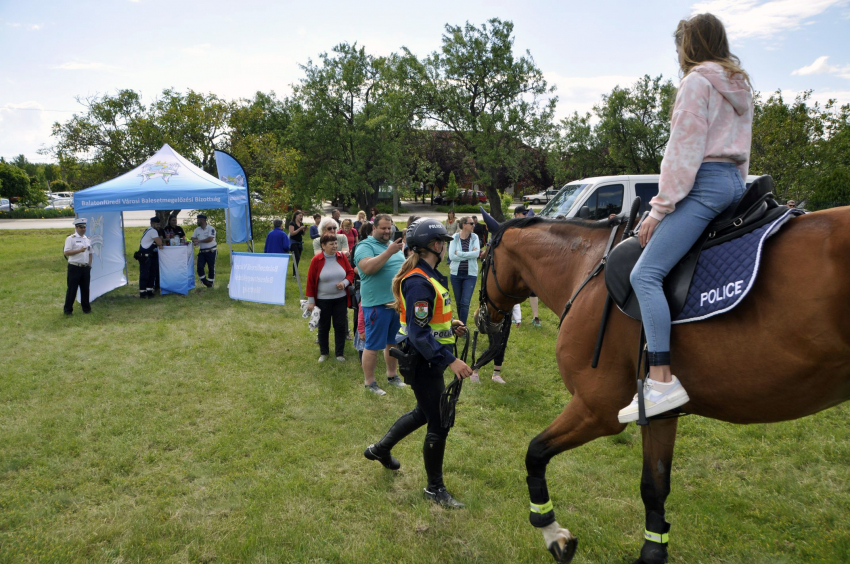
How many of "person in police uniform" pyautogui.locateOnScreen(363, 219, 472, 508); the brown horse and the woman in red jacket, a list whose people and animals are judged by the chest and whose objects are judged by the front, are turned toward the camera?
1

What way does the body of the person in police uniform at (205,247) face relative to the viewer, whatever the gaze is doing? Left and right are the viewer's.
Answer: facing the viewer and to the left of the viewer

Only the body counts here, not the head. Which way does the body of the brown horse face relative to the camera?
to the viewer's left

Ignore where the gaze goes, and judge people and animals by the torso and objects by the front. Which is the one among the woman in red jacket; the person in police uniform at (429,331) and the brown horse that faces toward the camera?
the woman in red jacket

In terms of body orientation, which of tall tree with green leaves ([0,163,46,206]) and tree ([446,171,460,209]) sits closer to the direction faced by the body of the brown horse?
the tall tree with green leaves

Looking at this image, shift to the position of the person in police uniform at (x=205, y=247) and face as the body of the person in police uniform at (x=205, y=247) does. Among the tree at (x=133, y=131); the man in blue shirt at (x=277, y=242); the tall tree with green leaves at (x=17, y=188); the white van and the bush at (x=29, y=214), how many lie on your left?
2

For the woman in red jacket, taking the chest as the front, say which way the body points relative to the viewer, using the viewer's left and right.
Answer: facing the viewer

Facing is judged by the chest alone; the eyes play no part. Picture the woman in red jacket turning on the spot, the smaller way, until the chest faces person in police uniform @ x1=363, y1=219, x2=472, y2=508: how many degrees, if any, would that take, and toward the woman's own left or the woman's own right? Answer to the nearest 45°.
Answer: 0° — they already face them

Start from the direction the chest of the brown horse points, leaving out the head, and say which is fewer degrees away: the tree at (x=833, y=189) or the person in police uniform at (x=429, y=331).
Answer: the person in police uniform

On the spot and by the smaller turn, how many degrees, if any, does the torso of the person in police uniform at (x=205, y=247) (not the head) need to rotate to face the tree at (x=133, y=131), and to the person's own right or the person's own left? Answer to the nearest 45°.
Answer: approximately 135° to the person's own right
